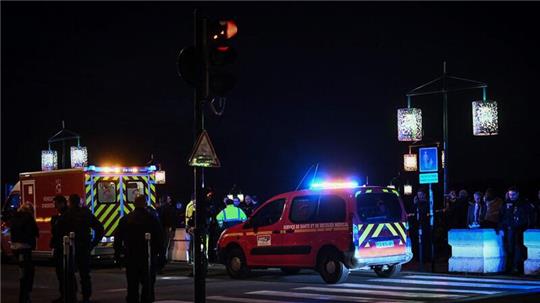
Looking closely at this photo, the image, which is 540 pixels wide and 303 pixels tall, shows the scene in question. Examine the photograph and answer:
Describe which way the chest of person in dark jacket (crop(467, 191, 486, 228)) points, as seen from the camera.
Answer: toward the camera

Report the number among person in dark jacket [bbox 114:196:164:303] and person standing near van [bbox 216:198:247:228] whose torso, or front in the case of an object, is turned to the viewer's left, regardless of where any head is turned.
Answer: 0

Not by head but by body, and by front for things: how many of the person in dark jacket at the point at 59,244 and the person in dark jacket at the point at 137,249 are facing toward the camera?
0

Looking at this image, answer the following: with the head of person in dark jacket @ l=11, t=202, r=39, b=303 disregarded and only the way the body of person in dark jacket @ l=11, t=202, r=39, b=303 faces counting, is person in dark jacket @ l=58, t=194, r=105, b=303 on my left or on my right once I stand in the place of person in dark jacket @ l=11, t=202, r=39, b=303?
on my right

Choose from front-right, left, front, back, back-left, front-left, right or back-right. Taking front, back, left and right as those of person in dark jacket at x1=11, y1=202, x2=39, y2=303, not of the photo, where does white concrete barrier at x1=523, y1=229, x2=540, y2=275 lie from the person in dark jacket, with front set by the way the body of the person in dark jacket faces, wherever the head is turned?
front-right

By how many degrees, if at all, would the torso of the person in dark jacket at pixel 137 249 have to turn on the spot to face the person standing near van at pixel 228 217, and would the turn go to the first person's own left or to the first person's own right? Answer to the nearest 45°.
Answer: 0° — they already face them

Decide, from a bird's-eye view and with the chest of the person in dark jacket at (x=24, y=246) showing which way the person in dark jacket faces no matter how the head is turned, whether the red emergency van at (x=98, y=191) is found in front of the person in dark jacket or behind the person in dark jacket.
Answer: in front

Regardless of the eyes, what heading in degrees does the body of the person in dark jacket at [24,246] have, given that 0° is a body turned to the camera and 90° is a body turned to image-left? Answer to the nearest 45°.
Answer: approximately 225°

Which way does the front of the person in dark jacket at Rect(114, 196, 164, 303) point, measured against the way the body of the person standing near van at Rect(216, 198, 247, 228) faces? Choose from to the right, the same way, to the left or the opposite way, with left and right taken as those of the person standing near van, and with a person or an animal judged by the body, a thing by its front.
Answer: the same way

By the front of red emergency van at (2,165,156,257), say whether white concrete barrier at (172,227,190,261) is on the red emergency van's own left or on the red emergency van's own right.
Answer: on the red emergency van's own right

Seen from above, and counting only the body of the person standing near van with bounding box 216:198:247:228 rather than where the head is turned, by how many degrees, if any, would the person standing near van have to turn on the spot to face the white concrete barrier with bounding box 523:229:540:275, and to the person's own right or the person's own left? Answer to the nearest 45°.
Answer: approximately 135° to the person's own right

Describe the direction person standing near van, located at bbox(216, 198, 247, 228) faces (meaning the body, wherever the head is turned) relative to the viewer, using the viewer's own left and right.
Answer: facing away from the viewer

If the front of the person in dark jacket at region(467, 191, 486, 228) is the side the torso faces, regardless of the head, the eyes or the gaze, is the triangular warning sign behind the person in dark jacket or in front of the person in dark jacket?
in front

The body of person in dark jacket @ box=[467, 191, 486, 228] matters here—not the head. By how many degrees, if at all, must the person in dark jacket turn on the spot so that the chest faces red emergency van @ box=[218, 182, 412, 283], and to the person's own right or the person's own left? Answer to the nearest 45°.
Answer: approximately 45° to the person's own right

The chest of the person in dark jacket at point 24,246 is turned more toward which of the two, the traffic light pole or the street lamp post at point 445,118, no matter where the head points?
the street lamp post
